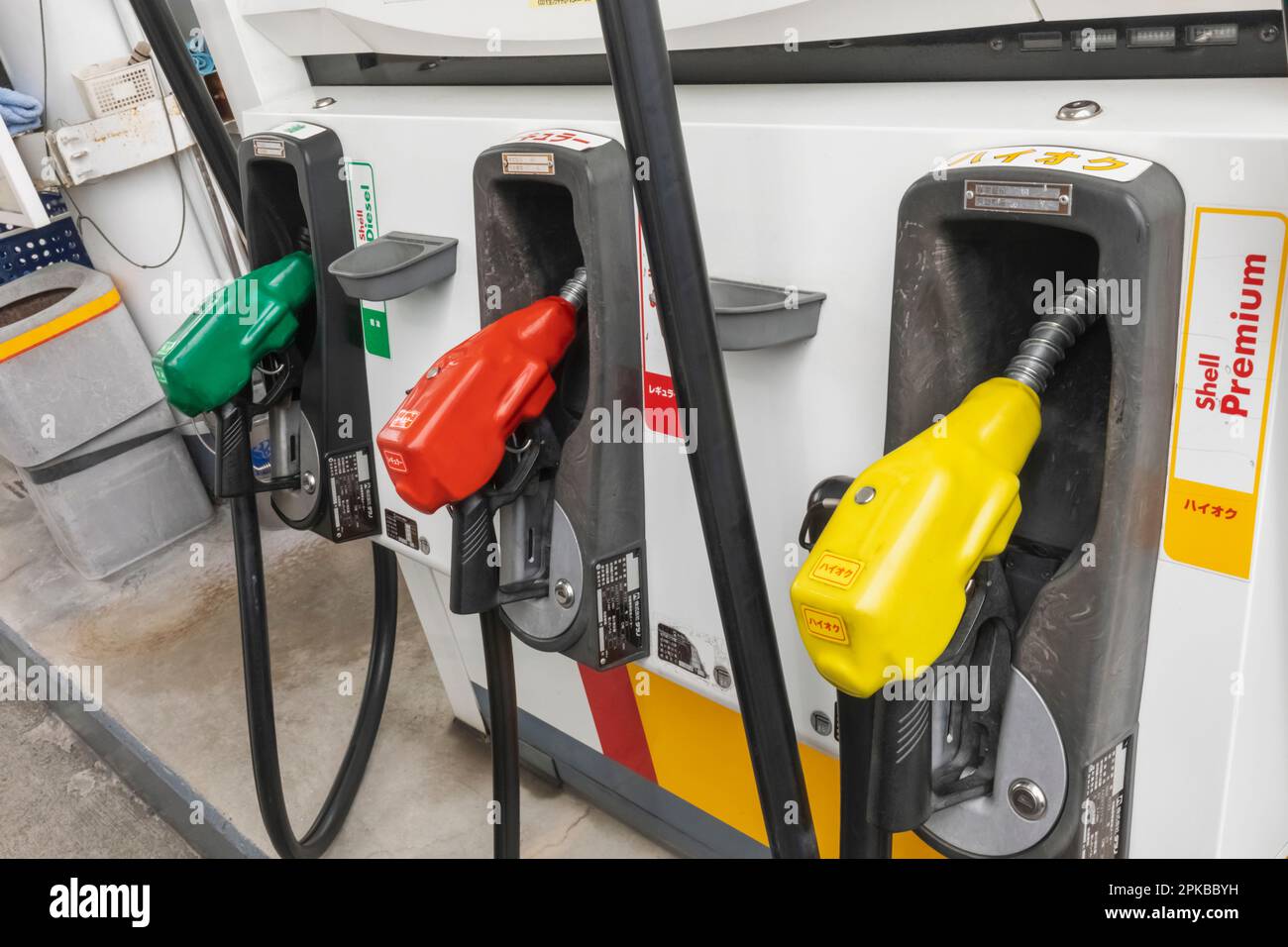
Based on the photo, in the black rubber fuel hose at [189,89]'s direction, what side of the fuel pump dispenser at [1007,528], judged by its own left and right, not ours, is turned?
right

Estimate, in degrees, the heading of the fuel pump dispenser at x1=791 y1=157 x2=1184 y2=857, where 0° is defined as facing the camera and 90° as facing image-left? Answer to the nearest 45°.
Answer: approximately 45°

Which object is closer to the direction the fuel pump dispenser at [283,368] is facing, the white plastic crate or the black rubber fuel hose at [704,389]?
the black rubber fuel hose

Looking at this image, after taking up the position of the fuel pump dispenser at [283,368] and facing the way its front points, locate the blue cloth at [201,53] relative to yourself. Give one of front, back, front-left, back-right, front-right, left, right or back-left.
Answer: back-right

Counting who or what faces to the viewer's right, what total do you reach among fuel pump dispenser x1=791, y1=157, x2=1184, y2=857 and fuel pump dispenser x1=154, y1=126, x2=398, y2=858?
0

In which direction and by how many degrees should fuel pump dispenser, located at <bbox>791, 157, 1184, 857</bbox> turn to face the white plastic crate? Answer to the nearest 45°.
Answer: approximately 90° to its right

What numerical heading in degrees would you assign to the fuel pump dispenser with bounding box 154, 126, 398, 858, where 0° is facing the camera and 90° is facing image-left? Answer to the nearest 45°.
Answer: approximately 45°

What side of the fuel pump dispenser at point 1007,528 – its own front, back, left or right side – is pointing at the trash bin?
right

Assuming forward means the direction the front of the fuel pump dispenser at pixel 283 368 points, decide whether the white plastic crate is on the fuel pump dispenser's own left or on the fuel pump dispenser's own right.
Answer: on the fuel pump dispenser's own right

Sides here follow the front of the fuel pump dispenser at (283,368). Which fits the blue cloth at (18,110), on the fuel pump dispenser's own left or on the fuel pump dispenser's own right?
on the fuel pump dispenser's own right
